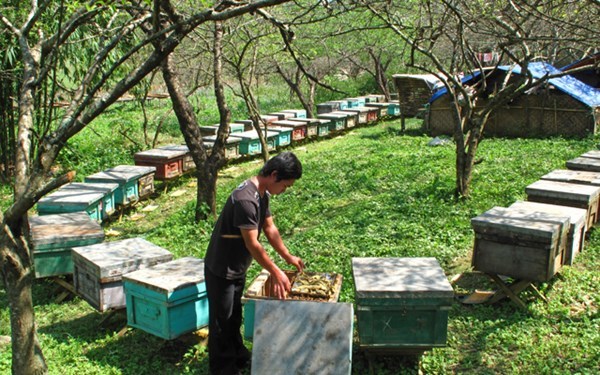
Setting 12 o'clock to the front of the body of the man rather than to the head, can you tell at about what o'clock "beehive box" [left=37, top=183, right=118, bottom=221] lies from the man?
The beehive box is roughly at 8 o'clock from the man.

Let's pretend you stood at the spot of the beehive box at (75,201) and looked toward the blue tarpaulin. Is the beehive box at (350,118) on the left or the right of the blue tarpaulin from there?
left

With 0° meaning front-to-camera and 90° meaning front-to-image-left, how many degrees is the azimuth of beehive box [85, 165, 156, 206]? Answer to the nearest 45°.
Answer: approximately 315°

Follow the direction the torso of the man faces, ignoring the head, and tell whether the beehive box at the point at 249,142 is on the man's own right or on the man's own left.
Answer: on the man's own left

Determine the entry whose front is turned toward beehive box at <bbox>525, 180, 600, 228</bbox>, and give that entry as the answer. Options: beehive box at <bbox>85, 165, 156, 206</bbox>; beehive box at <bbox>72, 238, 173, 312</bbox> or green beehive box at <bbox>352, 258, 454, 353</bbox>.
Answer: beehive box at <bbox>85, 165, 156, 206</bbox>

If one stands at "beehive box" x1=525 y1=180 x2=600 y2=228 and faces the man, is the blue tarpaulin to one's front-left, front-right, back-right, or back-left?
back-right

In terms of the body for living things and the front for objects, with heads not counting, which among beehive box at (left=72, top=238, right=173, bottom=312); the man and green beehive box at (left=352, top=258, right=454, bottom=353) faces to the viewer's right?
the man

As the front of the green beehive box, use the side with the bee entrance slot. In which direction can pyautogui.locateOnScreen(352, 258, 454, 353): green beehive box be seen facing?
toward the camera

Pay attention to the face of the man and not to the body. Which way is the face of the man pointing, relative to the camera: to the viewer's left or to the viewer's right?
to the viewer's right

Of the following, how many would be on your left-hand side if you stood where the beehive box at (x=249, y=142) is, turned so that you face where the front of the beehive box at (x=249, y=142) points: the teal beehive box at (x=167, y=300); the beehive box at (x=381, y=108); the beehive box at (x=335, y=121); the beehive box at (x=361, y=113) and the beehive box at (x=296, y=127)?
4

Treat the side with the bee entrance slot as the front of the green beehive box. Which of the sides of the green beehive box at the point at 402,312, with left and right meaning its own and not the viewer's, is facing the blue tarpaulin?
back

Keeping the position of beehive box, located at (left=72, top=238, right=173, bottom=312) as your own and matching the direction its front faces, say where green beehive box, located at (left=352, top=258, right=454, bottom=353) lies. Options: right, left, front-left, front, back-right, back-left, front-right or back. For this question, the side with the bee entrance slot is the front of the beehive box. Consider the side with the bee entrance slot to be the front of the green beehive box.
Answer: left

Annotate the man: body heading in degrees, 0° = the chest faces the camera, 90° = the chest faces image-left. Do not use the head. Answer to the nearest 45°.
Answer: approximately 270°

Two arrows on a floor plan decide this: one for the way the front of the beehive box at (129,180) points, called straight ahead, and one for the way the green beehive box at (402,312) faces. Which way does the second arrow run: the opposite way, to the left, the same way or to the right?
to the right

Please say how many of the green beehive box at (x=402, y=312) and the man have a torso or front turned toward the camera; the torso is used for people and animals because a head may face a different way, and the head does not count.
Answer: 1
